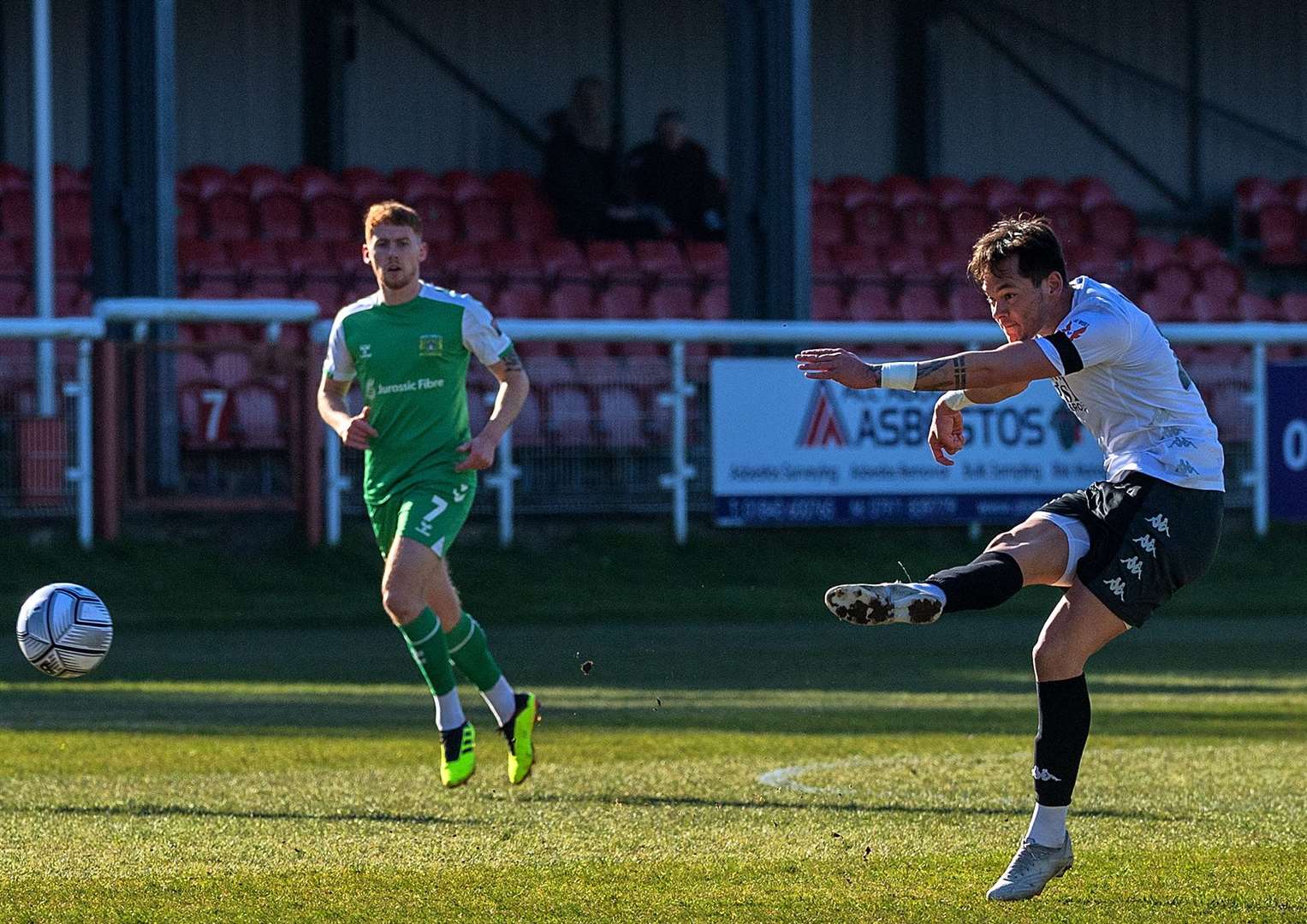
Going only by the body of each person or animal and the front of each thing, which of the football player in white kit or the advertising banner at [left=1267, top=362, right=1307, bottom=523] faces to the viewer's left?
the football player in white kit

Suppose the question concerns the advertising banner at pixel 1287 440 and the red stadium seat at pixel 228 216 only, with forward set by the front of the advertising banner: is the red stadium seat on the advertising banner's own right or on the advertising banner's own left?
on the advertising banner's own right

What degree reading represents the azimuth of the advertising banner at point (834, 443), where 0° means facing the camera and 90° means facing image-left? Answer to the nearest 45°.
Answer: approximately 0°

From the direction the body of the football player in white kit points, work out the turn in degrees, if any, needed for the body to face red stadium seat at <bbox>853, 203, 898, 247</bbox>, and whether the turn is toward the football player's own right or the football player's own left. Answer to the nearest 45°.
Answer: approximately 90° to the football player's own right

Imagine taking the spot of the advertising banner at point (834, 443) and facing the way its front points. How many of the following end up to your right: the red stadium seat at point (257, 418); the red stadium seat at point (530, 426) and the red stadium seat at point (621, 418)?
3

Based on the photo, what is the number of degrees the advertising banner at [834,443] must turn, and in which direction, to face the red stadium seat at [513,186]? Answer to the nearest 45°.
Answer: approximately 135° to its right

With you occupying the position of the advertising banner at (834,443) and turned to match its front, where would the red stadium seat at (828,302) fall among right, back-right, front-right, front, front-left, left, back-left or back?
back

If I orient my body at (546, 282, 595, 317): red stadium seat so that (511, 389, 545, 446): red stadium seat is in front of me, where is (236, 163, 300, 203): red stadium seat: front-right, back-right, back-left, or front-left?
back-right

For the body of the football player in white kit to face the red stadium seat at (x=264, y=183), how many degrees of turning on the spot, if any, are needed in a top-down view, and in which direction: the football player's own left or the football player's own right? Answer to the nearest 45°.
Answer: approximately 45° to the football player's own right

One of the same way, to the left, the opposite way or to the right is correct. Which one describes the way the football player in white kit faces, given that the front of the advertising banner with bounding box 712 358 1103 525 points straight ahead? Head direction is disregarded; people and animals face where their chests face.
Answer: to the right

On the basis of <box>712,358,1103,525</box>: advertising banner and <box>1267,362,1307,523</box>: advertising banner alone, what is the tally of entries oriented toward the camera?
2

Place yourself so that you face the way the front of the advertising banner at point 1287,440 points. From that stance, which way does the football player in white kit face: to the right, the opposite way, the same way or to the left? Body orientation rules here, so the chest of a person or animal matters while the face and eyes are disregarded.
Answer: to the right

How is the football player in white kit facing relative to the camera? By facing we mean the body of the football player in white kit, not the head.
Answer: to the viewer's left
